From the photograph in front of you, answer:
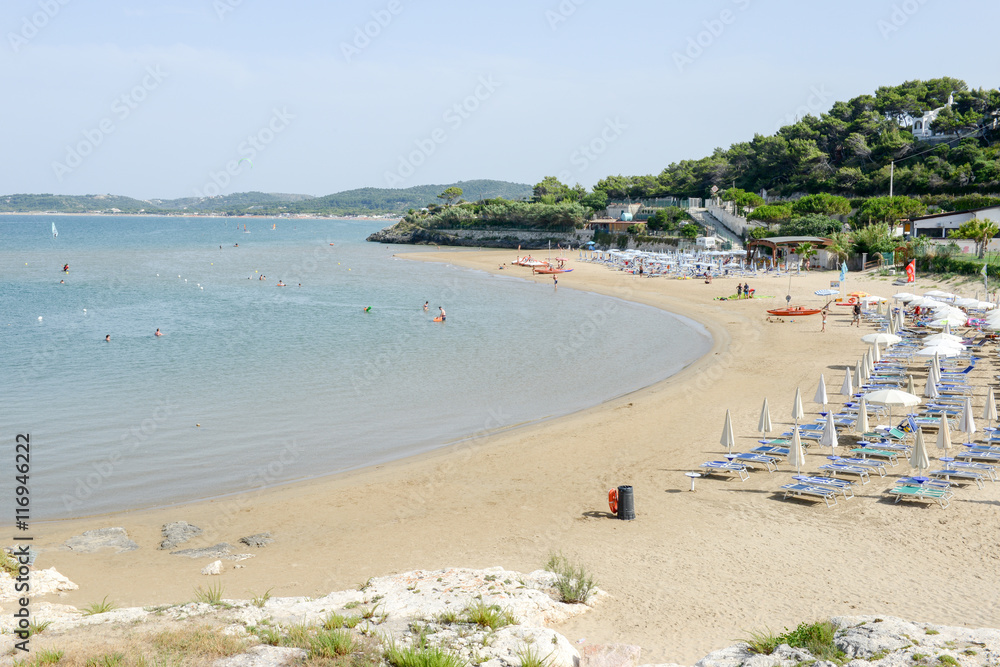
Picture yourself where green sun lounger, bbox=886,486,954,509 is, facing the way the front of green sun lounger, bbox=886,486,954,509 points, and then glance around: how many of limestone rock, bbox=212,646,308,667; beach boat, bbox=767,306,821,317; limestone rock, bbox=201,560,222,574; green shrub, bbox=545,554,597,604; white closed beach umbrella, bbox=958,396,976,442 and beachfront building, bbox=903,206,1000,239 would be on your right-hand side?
3

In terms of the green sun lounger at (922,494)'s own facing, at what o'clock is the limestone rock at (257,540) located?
The limestone rock is roughly at 11 o'clock from the green sun lounger.

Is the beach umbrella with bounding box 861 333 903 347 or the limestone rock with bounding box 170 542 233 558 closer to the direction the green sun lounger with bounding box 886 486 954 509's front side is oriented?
the limestone rock

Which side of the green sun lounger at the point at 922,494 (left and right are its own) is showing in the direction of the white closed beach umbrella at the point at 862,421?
right

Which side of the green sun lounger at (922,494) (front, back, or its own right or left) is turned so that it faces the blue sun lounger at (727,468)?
front

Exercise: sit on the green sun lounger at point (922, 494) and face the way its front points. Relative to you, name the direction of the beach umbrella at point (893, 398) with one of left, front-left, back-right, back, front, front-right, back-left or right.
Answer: right

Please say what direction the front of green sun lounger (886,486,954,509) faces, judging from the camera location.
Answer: facing to the left of the viewer

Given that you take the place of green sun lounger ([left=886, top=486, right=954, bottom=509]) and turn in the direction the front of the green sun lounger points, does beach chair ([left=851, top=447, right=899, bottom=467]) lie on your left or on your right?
on your right

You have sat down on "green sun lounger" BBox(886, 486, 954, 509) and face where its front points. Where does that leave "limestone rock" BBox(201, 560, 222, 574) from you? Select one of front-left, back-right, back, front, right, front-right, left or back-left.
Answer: front-left
